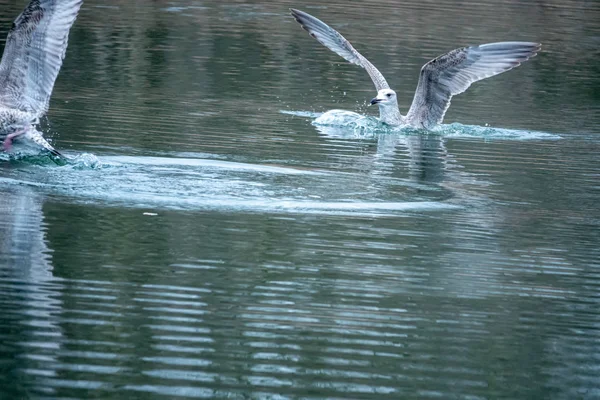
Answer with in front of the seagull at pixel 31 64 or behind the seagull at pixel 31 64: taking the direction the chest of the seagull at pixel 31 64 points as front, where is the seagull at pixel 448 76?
behind

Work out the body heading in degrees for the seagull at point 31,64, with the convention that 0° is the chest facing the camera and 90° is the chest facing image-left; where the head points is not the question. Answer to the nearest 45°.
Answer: approximately 90°
